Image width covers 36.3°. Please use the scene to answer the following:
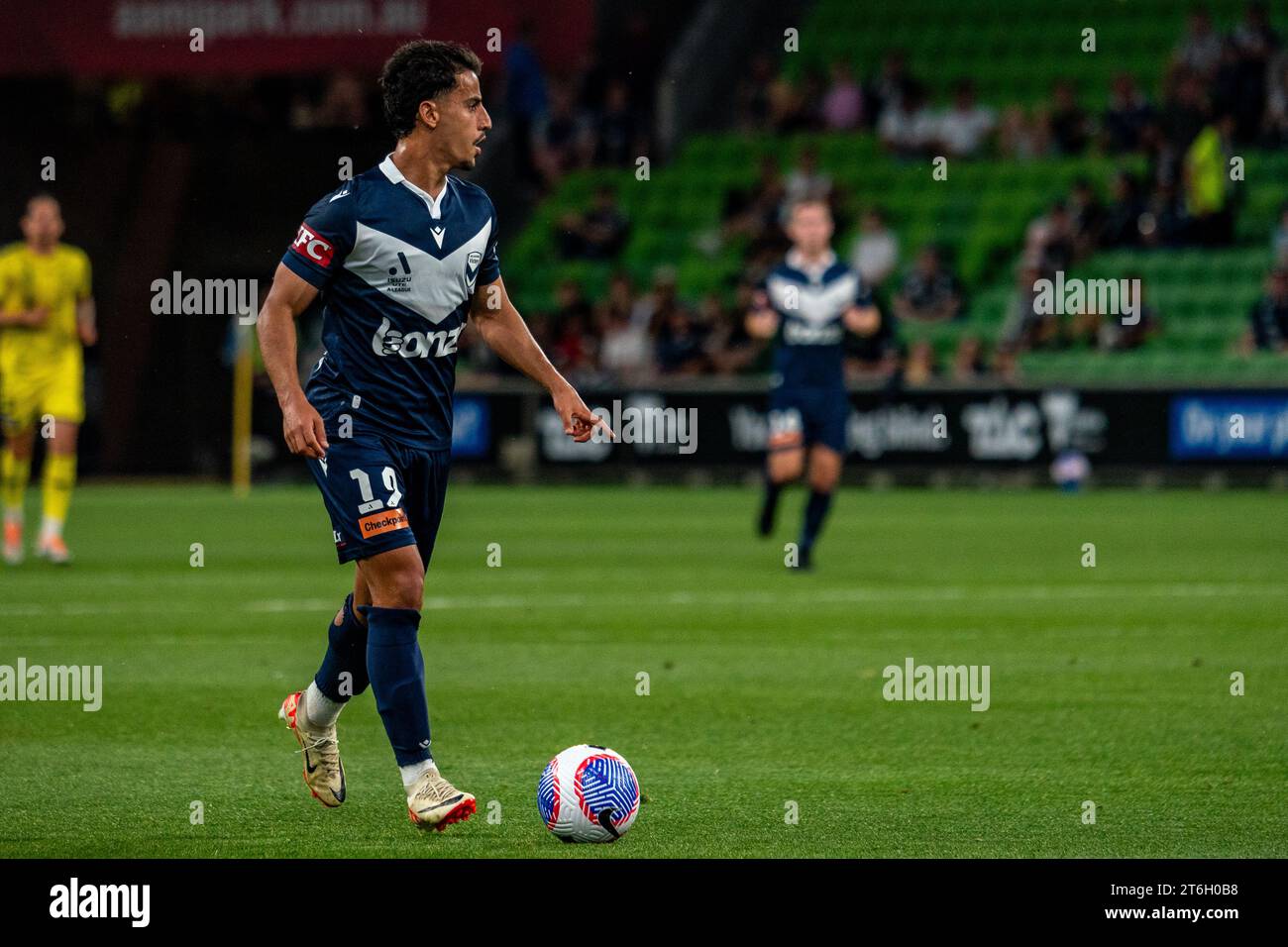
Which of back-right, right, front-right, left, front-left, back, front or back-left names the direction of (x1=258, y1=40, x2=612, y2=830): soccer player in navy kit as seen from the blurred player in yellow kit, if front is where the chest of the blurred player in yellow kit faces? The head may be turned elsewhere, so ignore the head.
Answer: front

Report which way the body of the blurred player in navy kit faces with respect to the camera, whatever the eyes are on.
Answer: toward the camera

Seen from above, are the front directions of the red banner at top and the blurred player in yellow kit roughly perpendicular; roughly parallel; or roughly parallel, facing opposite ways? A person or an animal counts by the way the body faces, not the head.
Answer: roughly parallel

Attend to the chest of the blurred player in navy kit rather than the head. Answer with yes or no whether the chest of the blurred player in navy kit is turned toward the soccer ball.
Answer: yes

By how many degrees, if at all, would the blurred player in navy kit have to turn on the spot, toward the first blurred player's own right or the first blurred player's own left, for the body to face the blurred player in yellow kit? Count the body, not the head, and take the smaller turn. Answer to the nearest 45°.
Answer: approximately 90° to the first blurred player's own right

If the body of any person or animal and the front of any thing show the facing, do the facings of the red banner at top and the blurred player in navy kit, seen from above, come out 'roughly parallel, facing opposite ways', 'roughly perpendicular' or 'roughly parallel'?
roughly parallel

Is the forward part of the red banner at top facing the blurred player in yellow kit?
yes

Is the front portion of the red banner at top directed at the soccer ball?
yes

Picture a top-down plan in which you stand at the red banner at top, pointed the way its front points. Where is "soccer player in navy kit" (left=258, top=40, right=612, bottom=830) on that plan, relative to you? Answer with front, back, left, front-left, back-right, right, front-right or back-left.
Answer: front

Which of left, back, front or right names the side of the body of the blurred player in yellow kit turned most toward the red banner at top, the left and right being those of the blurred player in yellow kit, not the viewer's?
back

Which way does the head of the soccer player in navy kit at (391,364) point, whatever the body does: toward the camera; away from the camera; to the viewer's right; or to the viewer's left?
to the viewer's right

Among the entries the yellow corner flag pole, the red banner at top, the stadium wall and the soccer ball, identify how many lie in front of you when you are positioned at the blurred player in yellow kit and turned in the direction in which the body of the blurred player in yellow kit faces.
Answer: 1

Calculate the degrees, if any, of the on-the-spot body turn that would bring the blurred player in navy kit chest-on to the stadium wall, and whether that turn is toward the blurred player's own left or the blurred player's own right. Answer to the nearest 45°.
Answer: approximately 180°

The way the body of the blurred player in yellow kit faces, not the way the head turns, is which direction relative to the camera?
toward the camera
